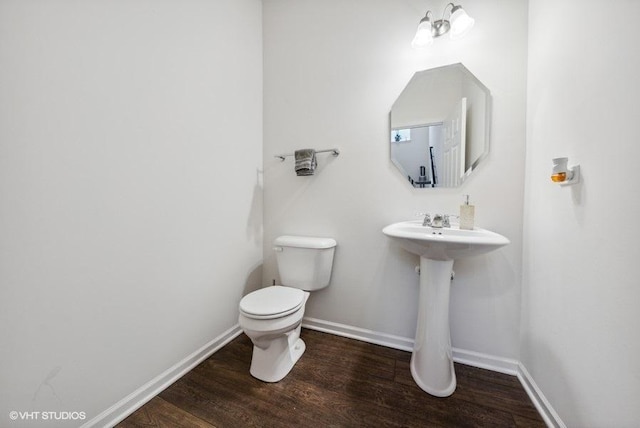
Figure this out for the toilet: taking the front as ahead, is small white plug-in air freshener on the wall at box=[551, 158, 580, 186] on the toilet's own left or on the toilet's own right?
on the toilet's own left

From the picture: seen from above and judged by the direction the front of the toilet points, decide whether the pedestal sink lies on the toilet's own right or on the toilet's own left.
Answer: on the toilet's own left

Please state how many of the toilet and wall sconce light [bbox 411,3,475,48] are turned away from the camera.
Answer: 0

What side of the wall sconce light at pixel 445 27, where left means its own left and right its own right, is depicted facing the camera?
front

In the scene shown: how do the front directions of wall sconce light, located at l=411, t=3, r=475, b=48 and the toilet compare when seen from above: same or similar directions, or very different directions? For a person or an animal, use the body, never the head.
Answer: same or similar directions

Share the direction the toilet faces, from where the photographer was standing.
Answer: facing the viewer and to the left of the viewer
